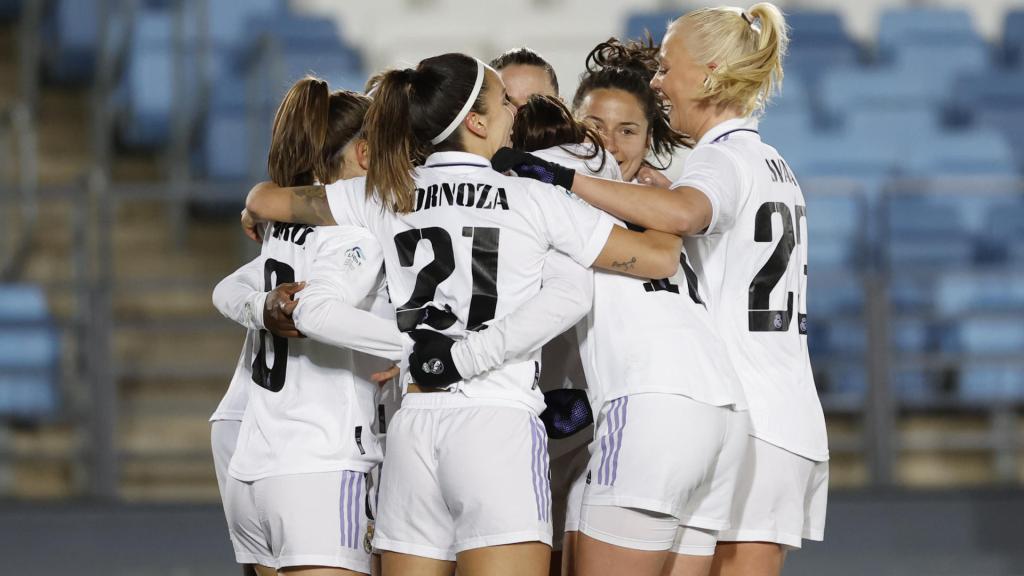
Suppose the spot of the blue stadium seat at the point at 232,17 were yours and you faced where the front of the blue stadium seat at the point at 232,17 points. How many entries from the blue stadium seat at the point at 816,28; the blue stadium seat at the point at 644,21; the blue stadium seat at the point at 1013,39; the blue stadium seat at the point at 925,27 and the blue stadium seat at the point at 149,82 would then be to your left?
4

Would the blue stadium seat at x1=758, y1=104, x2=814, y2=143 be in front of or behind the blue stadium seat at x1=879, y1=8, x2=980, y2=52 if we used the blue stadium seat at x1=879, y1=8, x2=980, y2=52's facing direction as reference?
in front

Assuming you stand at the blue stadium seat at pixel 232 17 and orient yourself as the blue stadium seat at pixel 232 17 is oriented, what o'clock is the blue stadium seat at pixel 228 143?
the blue stadium seat at pixel 228 143 is roughly at 12 o'clock from the blue stadium seat at pixel 232 17.

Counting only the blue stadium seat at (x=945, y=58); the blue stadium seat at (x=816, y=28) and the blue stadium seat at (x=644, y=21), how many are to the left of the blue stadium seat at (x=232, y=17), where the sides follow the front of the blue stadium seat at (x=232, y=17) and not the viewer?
3

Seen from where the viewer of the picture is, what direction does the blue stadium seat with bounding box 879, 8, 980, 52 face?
facing the viewer

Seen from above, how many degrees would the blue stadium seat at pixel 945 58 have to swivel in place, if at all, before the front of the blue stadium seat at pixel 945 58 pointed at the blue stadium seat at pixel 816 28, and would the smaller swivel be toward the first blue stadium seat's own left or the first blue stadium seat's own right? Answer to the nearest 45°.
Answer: approximately 90° to the first blue stadium seat's own right

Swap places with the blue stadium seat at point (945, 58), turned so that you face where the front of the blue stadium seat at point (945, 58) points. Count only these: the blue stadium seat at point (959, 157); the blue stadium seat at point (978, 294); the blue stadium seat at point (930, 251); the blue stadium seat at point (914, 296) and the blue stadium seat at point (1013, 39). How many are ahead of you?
4

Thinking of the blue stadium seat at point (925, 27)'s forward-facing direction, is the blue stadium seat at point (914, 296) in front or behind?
in front

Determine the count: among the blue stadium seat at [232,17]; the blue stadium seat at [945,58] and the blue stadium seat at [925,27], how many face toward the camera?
3

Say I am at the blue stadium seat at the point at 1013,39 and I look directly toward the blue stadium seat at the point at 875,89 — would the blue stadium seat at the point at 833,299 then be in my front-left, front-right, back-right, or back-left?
front-left

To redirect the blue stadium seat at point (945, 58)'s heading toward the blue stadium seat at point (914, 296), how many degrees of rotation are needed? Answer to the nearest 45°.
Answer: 0° — it already faces it

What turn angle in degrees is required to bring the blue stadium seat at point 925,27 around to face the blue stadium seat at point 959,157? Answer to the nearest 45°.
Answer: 0° — it already faces it

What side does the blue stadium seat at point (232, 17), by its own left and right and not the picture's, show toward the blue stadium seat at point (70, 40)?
right

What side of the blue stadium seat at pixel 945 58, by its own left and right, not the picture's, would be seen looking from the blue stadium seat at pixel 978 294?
front

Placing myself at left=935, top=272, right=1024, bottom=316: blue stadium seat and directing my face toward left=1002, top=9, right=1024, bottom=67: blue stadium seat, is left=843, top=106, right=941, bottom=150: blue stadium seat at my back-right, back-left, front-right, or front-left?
front-left

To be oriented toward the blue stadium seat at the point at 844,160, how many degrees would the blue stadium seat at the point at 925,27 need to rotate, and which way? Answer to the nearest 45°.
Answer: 0° — it already faces it

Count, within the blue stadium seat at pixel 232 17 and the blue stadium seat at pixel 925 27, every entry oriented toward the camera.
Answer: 2

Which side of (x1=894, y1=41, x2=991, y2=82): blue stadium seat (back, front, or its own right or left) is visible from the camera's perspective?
front
